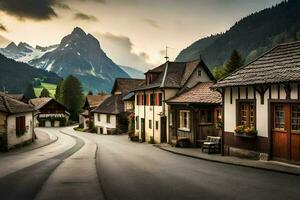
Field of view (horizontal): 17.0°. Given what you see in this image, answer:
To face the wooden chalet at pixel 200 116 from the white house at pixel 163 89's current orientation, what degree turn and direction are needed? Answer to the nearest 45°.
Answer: approximately 45° to its left

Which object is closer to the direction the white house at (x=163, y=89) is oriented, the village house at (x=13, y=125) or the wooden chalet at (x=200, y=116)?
the village house

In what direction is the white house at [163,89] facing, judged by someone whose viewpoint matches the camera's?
facing the viewer and to the left of the viewer

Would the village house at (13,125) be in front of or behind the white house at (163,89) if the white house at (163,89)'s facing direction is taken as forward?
in front
